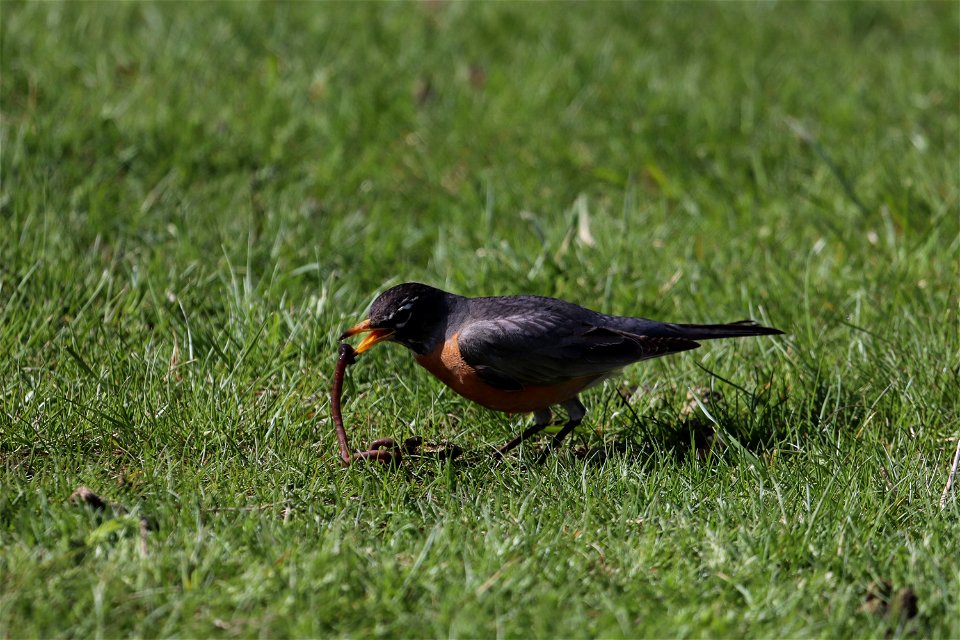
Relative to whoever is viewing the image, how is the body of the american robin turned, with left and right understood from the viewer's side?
facing to the left of the viewer

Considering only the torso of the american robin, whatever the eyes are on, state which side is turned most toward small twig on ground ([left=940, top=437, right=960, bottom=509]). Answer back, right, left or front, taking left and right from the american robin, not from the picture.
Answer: back
